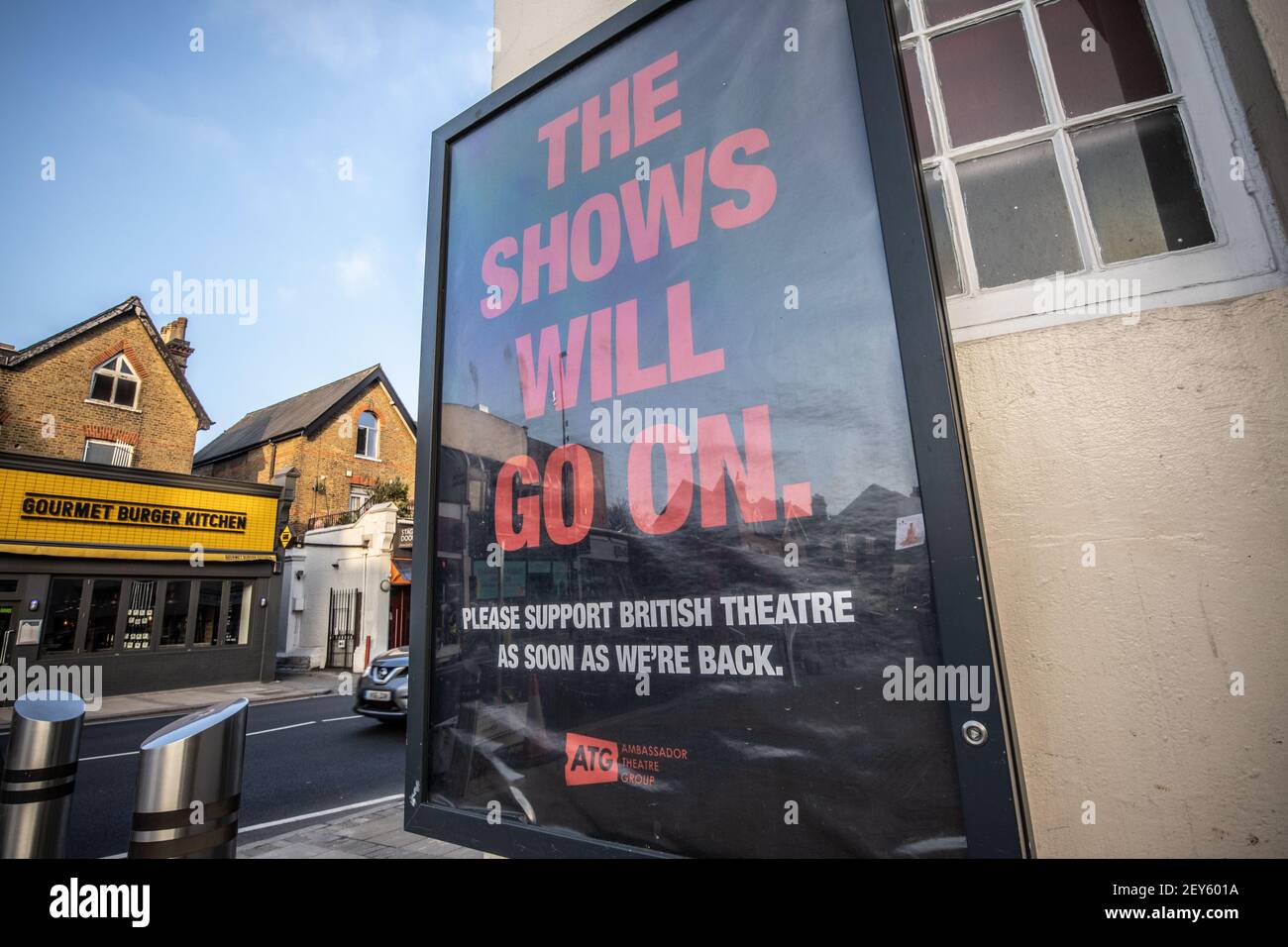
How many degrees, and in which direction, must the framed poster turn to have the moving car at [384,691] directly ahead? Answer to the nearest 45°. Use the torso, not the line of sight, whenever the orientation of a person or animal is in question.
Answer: approximately 90° to its right

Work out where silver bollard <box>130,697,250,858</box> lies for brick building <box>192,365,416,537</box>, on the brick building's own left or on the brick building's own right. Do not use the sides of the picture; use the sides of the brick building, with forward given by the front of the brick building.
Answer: on the brick building's own right

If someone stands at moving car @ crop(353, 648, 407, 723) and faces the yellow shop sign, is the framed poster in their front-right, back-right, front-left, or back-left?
back-left

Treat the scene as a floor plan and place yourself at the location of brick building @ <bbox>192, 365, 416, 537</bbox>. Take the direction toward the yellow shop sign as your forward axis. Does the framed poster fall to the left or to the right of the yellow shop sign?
left

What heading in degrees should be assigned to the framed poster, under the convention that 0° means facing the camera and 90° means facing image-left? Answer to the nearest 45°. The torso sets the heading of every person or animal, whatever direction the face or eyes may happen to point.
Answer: approximately 45°

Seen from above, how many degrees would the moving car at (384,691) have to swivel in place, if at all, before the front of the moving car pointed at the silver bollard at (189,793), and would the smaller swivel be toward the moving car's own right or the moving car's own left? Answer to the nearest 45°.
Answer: approximately 45° to the moving car's own left

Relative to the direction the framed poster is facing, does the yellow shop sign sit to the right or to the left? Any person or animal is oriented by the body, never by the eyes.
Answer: on its right

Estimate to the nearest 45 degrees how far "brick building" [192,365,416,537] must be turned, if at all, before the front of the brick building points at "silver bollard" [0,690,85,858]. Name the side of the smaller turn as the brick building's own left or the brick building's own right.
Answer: approximately 45° to the brick building's own right

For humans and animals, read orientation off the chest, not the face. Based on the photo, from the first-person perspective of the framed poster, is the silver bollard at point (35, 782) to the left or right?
on its right

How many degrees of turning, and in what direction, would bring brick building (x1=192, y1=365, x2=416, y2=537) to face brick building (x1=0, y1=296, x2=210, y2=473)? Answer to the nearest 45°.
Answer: approximately 135° to its right
